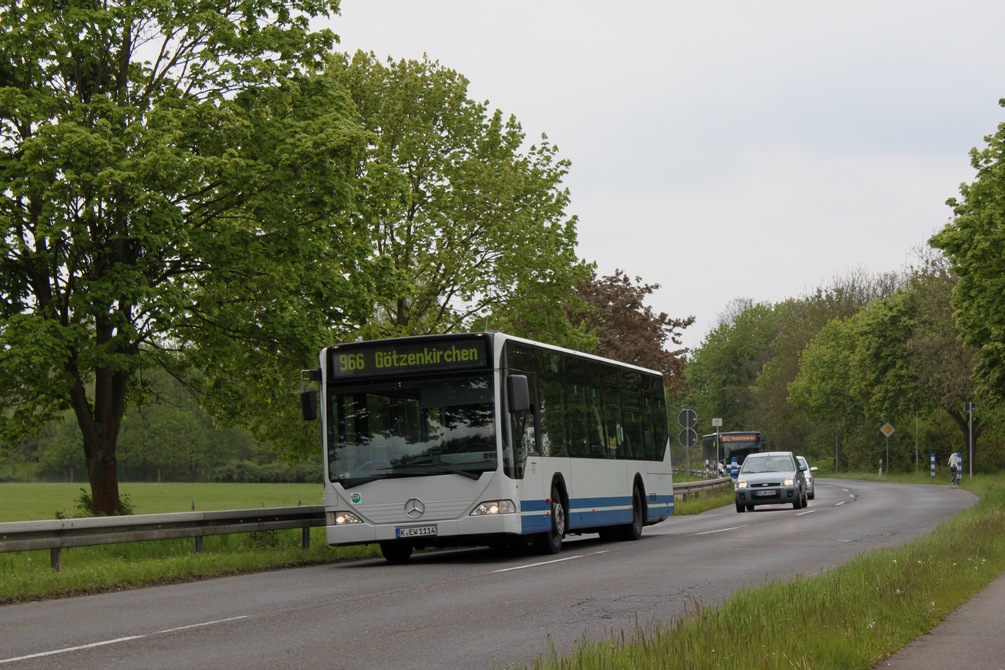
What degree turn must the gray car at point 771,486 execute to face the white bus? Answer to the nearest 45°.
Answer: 0° — it already faces it

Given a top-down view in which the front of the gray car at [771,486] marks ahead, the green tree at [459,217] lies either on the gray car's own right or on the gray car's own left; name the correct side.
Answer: on the gray car's own right

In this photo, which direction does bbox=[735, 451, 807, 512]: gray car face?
toward the camera

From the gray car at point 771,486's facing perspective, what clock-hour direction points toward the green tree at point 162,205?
The green tree is roughly at 1 o'clock from the gray car.

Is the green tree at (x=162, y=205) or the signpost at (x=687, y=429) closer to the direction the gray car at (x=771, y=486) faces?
the green tree

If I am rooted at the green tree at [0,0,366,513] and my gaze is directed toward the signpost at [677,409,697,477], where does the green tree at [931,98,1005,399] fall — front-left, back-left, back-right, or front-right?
front-right

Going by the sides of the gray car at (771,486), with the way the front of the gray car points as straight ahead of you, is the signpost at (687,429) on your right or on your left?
on your right

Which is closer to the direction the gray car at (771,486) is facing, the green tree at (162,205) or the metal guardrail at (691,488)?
the green tree

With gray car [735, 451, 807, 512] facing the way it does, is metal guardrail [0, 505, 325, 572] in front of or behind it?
in front
